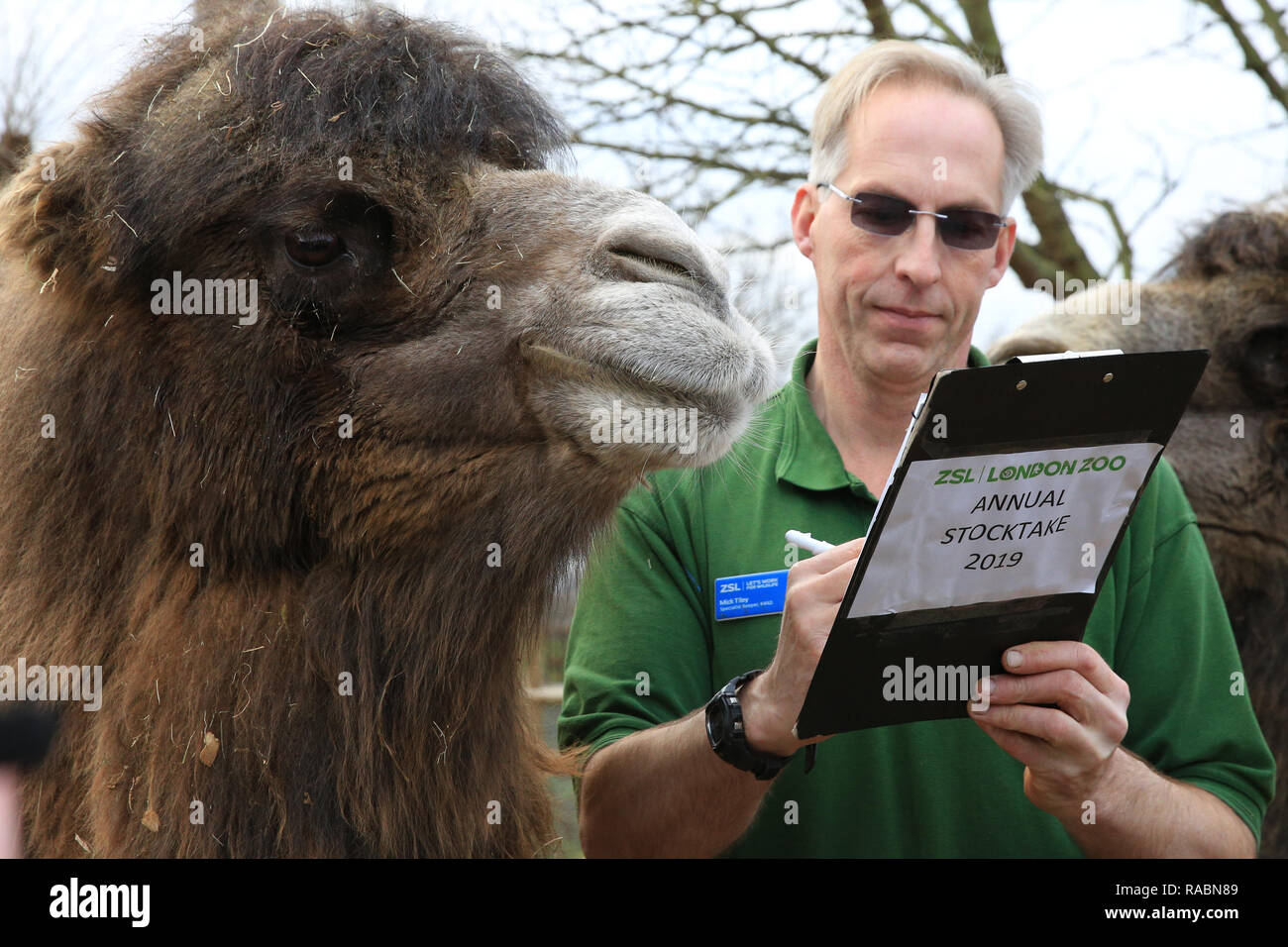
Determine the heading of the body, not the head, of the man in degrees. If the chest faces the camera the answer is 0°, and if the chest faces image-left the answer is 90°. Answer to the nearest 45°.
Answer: approximately 0°
